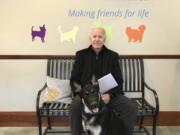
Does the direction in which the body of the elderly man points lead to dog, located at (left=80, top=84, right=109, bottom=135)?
yes

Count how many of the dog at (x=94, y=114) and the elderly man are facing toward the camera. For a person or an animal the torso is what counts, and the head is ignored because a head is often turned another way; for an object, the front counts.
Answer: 2

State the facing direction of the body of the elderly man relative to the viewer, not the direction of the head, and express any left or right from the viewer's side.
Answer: facing the viewer

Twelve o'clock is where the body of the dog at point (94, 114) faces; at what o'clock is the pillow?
The pillow is roughly at 5 o'clock from the dog.

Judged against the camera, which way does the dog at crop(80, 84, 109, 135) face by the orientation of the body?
toward the camera

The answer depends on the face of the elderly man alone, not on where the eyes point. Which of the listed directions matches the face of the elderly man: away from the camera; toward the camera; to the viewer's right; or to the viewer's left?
toward the camera

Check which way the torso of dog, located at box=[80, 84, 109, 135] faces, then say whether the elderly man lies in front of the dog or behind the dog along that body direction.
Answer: behind

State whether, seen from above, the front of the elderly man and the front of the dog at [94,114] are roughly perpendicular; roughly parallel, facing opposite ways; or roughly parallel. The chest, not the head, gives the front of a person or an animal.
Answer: roughly parallel
